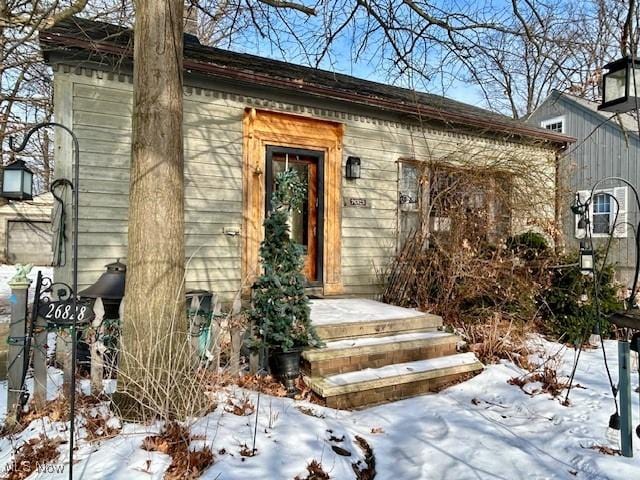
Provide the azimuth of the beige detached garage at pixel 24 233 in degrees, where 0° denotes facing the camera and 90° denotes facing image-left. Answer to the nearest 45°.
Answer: approximately 0°

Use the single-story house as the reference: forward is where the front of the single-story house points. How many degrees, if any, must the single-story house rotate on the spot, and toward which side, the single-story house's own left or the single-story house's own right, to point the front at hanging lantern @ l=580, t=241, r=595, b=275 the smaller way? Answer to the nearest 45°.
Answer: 0° — it already faces it

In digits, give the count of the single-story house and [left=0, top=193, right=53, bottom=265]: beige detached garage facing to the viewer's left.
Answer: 0

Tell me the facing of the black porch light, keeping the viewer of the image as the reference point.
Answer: facing the viewer and to the right of the viewer

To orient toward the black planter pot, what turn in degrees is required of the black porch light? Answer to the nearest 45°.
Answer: approximately 45° to its right

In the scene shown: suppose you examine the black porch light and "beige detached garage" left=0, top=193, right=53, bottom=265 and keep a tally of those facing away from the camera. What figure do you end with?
0

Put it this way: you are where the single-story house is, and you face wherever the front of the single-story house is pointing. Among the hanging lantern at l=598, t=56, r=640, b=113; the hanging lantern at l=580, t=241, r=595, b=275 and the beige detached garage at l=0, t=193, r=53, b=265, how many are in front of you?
2

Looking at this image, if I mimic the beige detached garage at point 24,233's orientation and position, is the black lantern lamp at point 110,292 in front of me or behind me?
in front

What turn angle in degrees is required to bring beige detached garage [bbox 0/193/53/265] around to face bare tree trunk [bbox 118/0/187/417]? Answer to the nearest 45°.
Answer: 0° — it already faces it

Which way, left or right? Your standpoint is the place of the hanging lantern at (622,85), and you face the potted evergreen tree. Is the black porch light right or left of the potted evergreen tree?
right

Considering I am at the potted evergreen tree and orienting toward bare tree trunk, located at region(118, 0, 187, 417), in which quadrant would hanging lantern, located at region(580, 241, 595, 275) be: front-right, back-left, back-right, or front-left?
back-left

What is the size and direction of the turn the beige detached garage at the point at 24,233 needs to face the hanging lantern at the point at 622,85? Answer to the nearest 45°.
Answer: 0° — it already faces it

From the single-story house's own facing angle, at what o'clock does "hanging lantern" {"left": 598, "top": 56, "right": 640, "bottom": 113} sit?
The hanging lantern is roughly at 12 o'clock from the single-story house.
